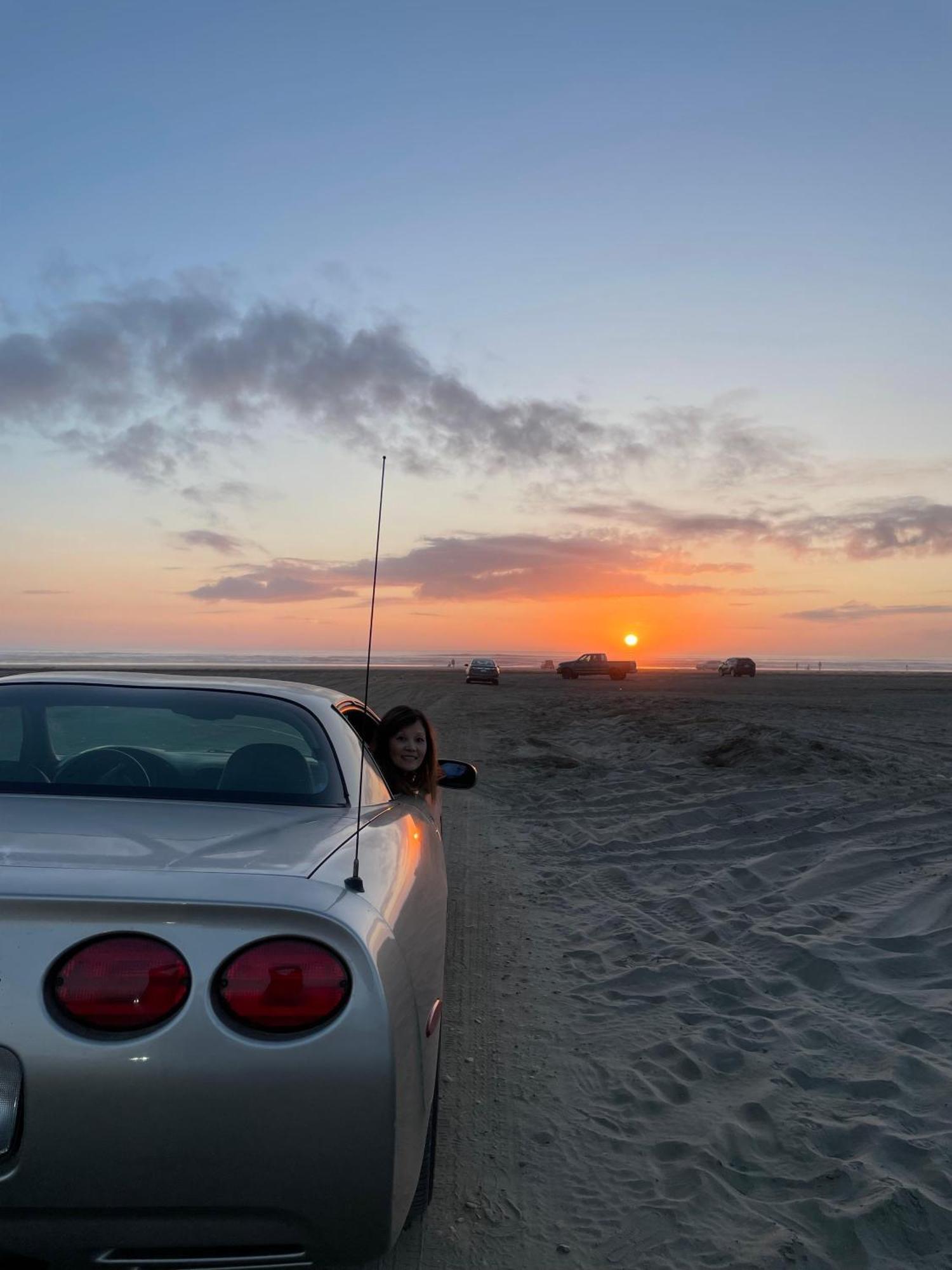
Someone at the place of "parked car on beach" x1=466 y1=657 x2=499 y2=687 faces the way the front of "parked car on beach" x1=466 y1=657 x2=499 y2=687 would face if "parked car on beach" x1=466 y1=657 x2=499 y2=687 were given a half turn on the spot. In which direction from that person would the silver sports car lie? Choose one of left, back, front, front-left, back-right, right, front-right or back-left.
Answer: front

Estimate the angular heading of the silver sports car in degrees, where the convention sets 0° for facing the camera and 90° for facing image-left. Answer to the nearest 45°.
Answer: approximately 180°

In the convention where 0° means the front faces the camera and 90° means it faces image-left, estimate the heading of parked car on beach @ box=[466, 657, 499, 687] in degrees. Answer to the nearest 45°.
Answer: approximately 180°
